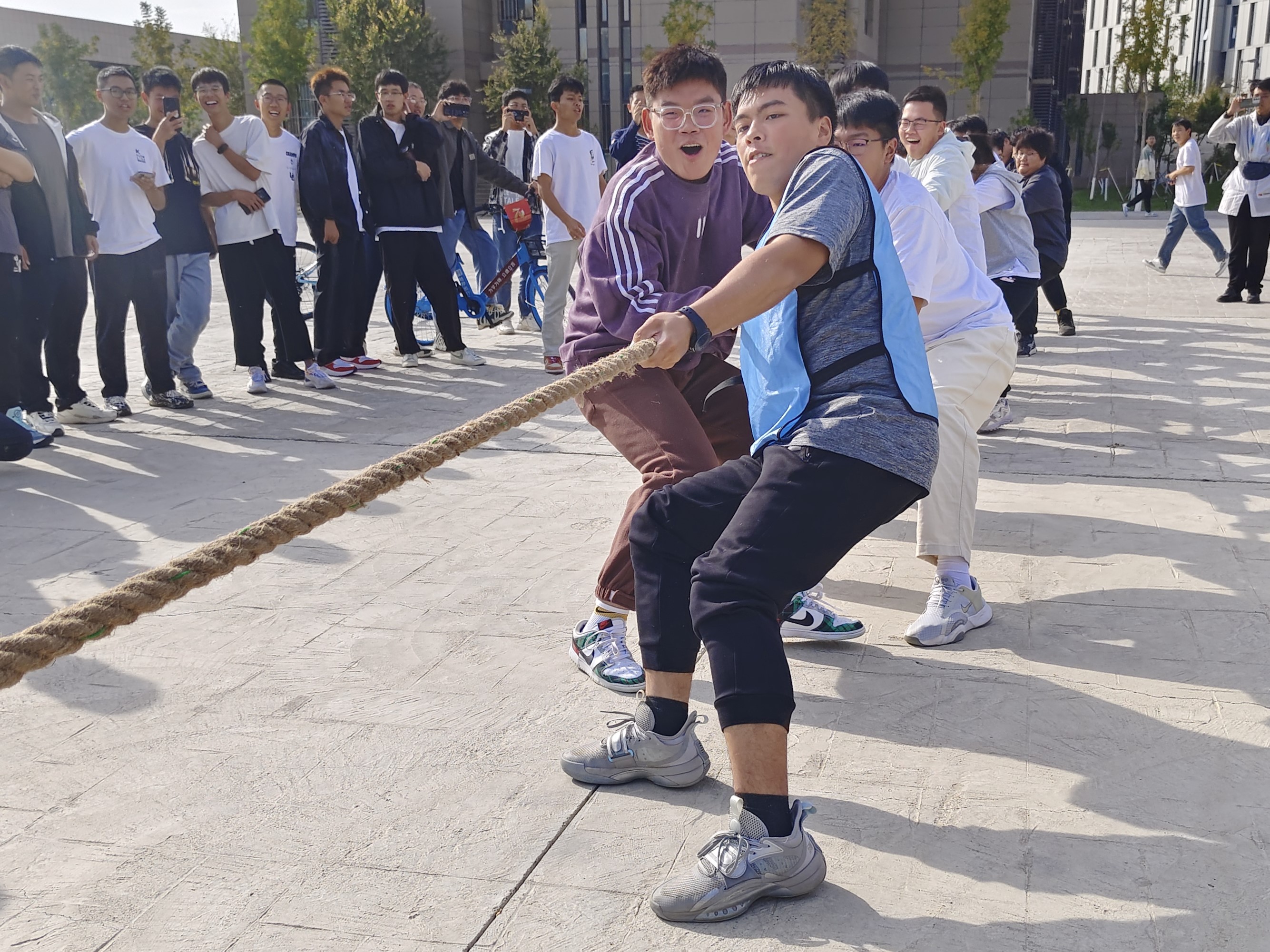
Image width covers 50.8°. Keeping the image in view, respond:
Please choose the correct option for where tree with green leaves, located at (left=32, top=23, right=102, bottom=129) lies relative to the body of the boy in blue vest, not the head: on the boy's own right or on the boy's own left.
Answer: on the boy's own right

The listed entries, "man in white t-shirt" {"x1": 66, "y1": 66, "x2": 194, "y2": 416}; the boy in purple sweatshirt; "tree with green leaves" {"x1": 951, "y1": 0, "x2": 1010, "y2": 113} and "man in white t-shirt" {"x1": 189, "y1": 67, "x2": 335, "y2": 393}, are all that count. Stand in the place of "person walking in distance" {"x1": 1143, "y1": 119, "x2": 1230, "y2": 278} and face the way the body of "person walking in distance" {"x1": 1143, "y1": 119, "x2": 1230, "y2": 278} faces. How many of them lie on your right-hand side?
1

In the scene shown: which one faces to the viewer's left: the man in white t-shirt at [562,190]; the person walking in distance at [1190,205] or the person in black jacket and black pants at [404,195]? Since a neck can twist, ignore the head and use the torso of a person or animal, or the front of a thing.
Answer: the person walking in distance

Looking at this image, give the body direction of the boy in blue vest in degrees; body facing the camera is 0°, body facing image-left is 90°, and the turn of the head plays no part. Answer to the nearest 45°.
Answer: approximately 45°

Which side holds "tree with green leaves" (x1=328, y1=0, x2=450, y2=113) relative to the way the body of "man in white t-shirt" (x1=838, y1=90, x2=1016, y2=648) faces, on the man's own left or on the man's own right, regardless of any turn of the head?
on the man's own right

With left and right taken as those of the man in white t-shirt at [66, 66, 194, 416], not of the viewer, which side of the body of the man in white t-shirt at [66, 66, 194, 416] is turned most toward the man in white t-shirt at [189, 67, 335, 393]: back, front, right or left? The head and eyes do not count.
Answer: left

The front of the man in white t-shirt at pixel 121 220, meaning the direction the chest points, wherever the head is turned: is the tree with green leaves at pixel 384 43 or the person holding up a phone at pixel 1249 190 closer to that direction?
the person holding up a phone

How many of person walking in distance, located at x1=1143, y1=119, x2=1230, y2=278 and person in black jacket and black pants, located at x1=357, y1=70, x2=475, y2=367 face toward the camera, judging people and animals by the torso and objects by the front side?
1

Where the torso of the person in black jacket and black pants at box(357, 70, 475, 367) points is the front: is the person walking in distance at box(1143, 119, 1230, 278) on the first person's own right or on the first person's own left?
on the first person's own left

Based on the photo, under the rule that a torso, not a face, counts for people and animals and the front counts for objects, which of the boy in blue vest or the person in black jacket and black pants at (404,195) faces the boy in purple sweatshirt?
the person in black jacket and black pants

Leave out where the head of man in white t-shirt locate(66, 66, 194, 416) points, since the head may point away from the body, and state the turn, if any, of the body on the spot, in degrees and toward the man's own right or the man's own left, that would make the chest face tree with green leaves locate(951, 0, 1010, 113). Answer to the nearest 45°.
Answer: approximately 90° to the man's own left

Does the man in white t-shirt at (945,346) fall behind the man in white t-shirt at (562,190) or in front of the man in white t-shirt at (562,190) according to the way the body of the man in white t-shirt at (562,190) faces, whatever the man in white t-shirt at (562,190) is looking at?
in front

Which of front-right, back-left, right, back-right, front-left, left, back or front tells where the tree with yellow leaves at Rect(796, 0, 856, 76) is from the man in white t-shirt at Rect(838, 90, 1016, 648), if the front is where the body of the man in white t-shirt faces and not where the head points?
back-right
